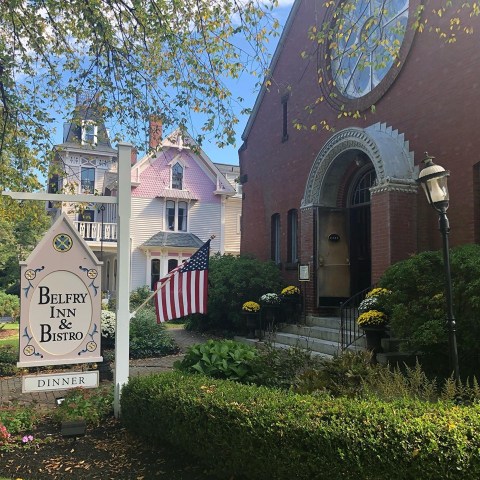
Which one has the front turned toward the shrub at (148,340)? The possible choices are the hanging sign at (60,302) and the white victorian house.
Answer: the white victorian house

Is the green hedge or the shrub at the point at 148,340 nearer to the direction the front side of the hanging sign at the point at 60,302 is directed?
the green hedge

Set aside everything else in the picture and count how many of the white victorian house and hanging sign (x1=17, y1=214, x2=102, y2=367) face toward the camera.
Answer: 2

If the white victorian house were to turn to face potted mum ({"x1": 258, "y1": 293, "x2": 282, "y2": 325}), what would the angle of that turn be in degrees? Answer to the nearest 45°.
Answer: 0° — it already faces it

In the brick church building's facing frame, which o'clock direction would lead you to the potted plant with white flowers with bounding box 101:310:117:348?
The potted plant with white flowers is roughly at 1 o'clock from the brick church building.

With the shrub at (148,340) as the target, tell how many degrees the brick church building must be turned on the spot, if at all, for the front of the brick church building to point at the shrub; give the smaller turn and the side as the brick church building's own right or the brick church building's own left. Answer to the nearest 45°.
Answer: approximately 45° to the brick church building's own right

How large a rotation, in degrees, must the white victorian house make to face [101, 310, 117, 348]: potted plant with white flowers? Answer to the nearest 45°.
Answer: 0° — it already faces it

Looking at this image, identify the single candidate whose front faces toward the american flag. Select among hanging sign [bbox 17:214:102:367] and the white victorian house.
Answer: the white victorian house

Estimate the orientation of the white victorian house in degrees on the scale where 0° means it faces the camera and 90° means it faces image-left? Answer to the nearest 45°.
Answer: approximately 0°

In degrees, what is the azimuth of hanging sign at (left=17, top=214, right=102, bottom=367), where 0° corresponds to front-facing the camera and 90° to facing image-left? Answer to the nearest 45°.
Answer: approximately 0°

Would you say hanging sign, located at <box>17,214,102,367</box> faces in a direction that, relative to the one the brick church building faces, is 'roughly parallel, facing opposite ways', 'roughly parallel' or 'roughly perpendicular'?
roughly perpendicular
